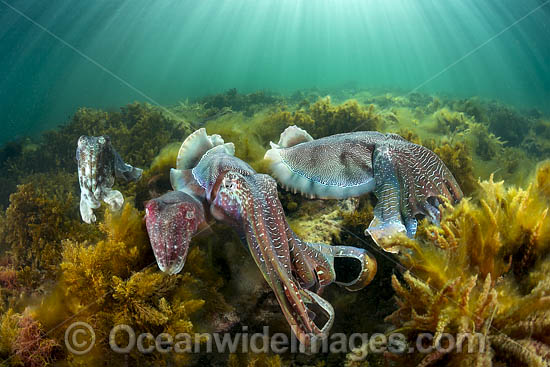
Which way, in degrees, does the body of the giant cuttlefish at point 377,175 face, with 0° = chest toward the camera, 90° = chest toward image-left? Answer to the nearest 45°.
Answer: approximately 270°

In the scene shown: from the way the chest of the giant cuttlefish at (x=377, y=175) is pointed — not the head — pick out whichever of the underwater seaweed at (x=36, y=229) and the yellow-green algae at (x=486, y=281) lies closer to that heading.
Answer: the yellow-green algae
